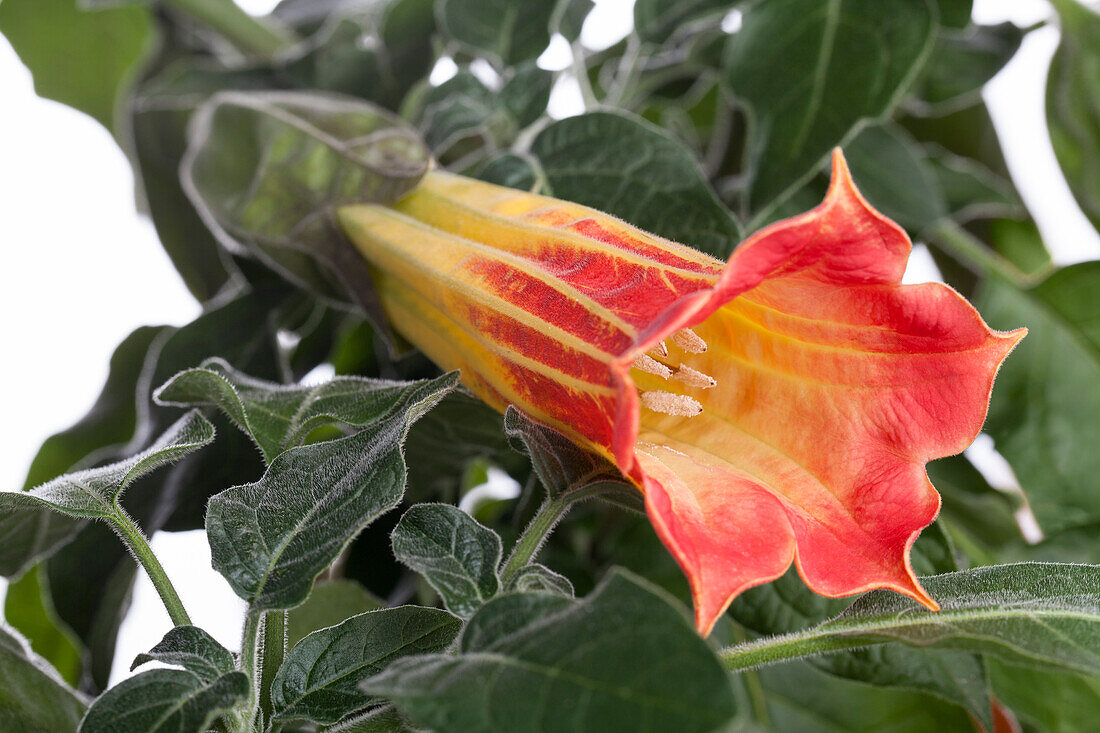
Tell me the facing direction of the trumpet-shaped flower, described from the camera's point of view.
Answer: facing the viewer and to the right of the viewer
